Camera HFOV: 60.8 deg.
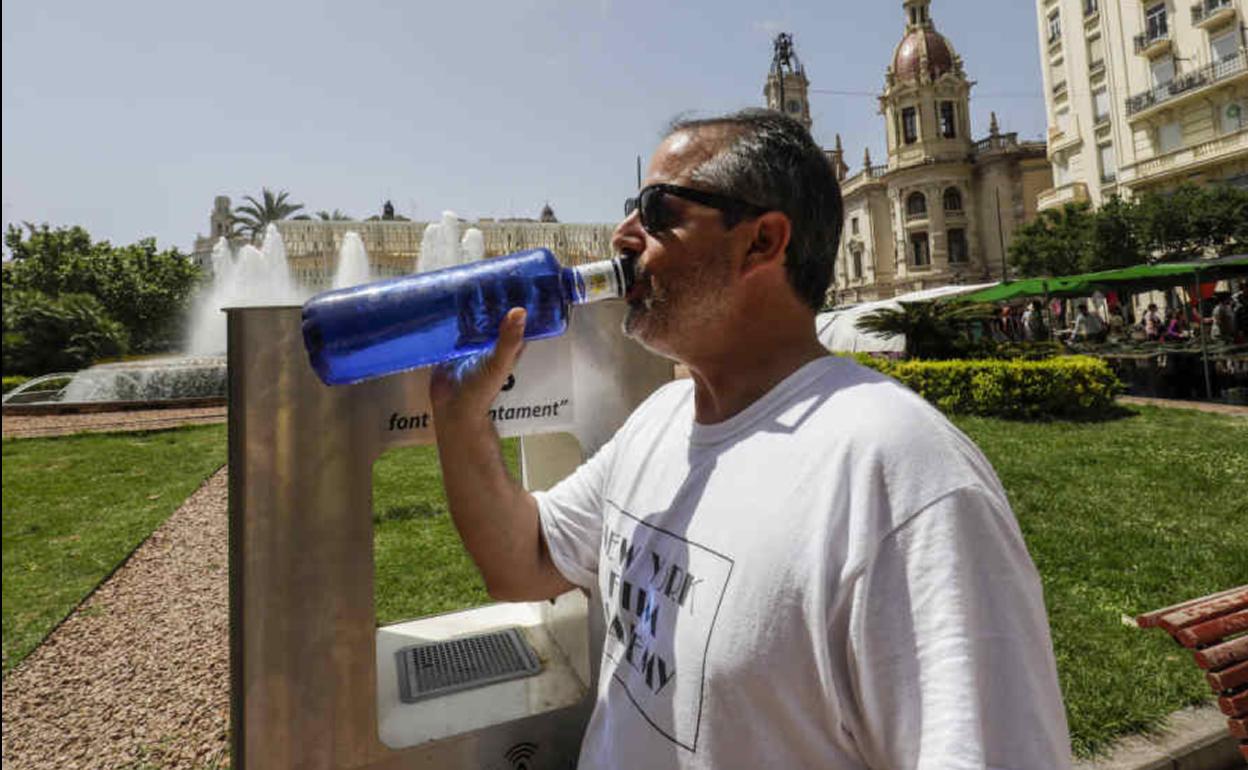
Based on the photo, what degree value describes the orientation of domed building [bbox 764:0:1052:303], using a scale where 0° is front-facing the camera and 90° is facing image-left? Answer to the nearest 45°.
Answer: approximately 45°

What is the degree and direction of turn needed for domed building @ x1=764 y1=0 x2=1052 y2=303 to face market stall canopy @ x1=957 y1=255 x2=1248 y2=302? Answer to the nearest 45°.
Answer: approximately 45° to its left

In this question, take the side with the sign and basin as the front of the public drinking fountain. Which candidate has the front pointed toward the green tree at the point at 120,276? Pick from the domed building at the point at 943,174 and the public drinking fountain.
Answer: the domed building

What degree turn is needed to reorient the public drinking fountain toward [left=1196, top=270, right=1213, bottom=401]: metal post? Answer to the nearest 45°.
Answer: approximately 90° to its left
